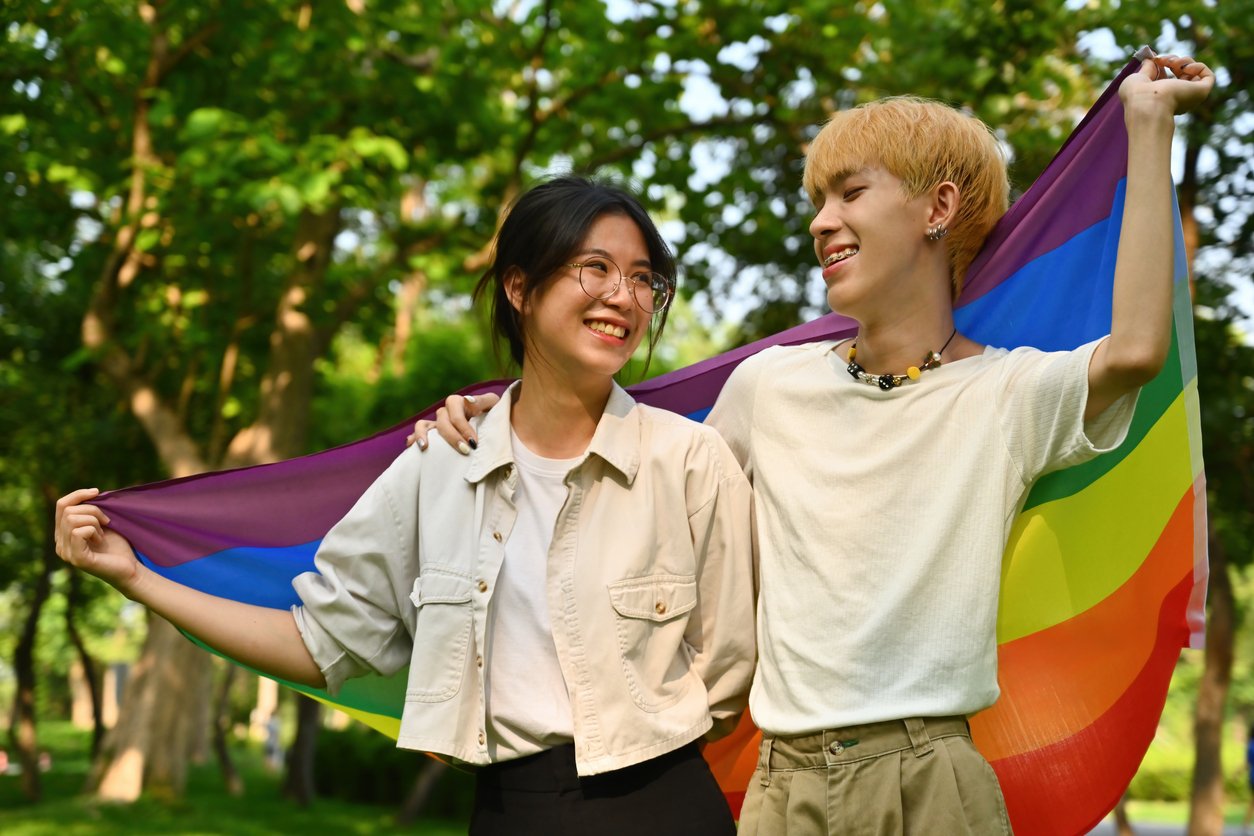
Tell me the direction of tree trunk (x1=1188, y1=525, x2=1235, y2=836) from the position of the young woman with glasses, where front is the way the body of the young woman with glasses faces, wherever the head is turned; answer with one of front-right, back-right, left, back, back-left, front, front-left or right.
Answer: back-left

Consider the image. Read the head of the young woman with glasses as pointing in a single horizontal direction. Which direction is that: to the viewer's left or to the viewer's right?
to the viewer's right

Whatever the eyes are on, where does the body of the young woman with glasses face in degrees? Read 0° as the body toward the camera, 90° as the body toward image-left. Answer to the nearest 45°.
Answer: approximately 0°

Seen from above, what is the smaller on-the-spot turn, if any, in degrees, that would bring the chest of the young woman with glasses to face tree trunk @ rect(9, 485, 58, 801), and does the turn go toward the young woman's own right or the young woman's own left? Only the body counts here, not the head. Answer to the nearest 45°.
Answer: approximately 180°

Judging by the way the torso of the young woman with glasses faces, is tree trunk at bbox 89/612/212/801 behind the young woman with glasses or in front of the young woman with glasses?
behind

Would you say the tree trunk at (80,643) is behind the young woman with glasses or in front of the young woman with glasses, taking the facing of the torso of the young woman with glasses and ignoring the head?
behind

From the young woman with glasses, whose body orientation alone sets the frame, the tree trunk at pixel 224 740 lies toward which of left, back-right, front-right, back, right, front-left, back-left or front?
back

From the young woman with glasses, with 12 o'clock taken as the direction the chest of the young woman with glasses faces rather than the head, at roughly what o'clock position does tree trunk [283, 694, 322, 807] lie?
The tree trunk is roughly at 6 o'clock from the young woman with glasses.
